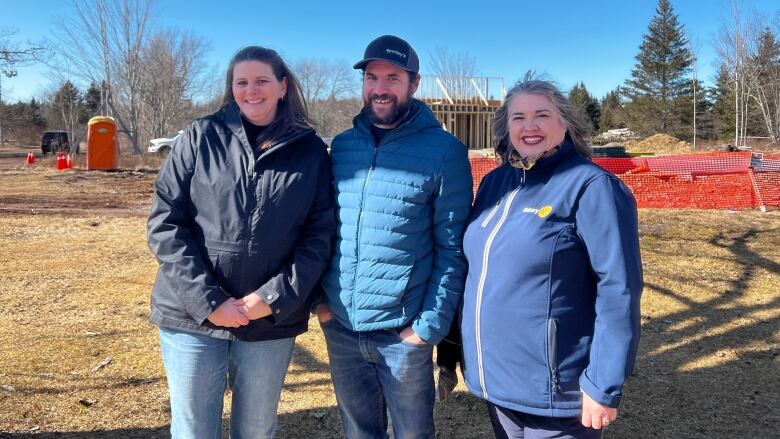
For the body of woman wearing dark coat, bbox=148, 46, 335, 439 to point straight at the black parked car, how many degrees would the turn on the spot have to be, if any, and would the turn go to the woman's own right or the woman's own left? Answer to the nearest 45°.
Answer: approximately 180°

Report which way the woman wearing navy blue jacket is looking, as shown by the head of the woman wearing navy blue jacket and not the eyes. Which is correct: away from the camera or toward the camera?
toward the camera

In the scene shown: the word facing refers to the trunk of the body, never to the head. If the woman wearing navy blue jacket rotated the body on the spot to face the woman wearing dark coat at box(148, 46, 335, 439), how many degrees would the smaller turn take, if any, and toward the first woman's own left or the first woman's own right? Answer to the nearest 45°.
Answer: approximately 45° to the first woman's own right

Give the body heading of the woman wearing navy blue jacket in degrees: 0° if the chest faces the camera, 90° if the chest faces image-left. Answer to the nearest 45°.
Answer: approximately 45°

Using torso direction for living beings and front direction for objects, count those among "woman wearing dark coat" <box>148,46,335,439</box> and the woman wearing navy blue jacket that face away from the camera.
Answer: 0

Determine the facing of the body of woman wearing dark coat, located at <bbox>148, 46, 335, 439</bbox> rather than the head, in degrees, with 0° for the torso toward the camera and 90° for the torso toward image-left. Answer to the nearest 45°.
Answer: approximately 0°

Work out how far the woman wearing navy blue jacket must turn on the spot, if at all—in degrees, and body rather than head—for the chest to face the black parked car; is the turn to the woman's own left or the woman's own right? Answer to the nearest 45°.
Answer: approximately 90° to the woman's own right

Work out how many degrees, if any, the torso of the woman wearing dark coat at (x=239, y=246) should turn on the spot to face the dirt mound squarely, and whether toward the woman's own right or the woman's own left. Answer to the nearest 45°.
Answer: approximately 135° to the woman's own left

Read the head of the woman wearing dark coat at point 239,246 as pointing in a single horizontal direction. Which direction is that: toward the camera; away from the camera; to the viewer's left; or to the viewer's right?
toward the camera

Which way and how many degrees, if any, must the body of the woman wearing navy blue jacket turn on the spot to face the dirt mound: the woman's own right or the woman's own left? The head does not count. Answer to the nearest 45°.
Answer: approximately 135° to the woman's own right

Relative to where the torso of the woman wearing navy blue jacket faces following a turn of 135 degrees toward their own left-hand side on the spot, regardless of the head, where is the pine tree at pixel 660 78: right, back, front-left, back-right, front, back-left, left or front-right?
left

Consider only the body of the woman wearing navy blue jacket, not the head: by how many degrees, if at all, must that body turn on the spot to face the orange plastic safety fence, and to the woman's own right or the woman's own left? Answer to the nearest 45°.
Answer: approximately 135° to the woman's own right
